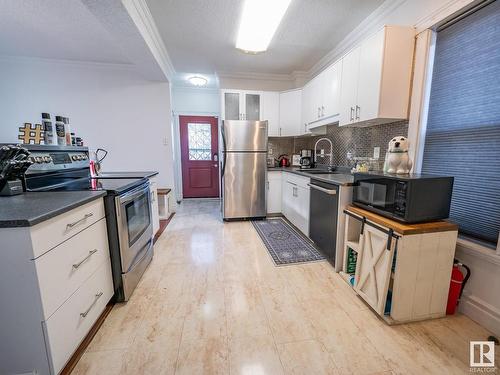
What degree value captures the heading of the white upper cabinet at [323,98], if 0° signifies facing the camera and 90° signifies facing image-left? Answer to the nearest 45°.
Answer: approximately 45°

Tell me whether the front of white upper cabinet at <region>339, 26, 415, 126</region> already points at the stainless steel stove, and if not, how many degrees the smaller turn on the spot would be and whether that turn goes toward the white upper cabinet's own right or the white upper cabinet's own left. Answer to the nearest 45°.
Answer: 0° — it already faces it

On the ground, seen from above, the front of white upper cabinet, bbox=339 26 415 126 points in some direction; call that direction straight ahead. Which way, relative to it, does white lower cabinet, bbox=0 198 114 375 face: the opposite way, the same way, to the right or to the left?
the opposite way

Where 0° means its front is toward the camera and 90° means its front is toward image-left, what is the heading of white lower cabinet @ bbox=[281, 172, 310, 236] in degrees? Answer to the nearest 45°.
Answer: approximately 45°

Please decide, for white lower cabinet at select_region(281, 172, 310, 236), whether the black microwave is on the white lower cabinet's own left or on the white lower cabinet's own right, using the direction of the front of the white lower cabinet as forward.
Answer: on the white lower cabinet's own left

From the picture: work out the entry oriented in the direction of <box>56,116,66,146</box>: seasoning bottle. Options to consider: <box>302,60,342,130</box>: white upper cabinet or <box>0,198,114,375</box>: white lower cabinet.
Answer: the white upper cabinet

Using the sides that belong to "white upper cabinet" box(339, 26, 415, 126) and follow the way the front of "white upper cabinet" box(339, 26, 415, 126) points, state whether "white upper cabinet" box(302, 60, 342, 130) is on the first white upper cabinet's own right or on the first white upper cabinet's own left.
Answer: on the first white upper cabinet's own right

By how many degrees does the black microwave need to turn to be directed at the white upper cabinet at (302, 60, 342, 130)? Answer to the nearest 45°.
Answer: approximately 90° to its right

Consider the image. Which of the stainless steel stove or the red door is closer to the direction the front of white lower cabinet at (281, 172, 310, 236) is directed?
the stainless steel stove

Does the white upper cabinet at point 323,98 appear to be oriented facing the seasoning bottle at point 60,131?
yes

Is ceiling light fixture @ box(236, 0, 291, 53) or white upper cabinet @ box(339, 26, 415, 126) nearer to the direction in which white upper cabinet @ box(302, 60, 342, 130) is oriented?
the ceiling light fixture

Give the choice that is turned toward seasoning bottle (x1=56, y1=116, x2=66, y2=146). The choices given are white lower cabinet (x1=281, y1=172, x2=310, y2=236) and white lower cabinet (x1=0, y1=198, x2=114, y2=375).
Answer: white lower cabinet (x1=281, y1=172, x2=310, y2=236)

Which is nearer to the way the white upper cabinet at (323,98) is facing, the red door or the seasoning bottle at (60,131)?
the seasoning bottle
